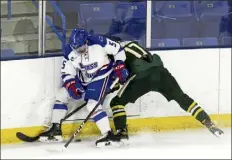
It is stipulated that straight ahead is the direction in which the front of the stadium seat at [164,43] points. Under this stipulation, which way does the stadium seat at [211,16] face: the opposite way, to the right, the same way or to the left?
the same way

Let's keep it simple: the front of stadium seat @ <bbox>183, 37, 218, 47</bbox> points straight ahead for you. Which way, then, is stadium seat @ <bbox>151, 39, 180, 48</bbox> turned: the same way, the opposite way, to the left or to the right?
the same way

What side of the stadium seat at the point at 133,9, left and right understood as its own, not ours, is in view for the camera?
front

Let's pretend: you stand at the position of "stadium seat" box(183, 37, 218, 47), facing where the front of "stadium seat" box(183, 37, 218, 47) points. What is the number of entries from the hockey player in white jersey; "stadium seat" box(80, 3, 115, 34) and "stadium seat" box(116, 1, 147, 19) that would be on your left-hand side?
0

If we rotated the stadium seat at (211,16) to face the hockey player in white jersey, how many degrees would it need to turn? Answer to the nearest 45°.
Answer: approximately 45° to its right

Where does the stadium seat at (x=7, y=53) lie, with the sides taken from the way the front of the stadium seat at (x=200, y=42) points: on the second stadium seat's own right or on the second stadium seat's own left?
on the second stadium seat's own right

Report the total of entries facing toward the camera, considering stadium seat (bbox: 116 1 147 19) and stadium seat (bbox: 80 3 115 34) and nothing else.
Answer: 2

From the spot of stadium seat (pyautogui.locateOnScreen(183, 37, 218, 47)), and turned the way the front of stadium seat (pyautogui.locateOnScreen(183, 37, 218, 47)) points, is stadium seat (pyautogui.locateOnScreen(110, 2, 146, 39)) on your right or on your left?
on your right

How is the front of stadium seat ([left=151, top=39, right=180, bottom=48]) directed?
toward the camera

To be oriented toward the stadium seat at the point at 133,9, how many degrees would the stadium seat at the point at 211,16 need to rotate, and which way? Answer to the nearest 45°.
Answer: approximately 45° to its right

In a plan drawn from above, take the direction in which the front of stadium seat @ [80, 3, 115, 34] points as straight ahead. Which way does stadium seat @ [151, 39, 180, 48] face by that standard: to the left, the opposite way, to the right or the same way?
the same way

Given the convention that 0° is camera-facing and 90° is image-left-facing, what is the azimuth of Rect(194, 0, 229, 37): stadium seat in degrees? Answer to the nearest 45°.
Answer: approximately 0°
